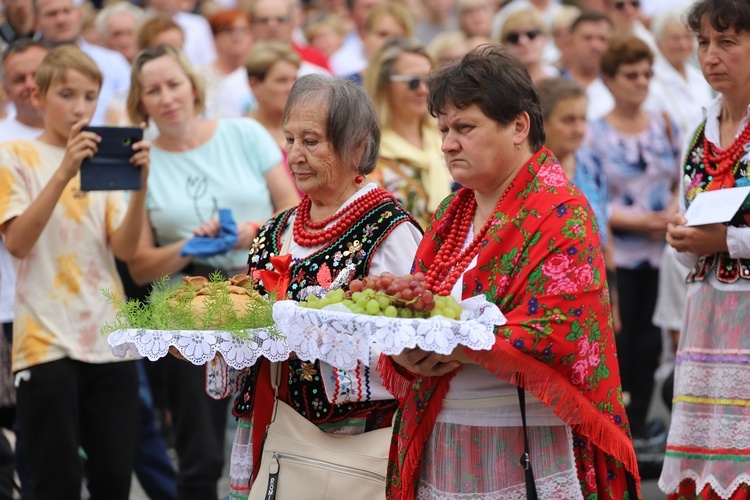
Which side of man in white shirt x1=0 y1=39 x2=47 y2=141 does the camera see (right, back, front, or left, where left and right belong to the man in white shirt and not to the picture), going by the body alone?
front

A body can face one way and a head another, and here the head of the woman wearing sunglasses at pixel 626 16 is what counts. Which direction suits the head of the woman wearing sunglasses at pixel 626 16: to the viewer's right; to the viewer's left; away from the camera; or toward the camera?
toward the camera

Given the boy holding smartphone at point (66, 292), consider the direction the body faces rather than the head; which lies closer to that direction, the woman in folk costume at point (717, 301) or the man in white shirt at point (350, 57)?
the woman in folk costume

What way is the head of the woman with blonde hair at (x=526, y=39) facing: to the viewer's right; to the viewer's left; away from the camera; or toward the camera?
toward the camera

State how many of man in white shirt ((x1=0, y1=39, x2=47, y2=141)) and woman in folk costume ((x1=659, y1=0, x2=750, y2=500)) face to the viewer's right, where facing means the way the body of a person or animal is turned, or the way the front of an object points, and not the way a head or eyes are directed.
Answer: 0

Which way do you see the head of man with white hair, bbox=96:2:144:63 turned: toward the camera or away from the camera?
toward the camera

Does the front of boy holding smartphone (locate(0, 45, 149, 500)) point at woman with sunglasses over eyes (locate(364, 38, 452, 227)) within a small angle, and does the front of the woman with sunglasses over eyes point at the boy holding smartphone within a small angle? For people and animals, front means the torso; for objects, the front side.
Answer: no

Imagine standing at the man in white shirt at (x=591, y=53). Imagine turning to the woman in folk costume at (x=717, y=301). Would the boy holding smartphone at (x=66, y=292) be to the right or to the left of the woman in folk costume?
right

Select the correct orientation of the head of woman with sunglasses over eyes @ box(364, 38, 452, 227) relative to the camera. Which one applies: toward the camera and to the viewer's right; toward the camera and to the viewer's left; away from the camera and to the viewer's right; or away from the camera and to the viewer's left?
toward the camera and to the viewer's right

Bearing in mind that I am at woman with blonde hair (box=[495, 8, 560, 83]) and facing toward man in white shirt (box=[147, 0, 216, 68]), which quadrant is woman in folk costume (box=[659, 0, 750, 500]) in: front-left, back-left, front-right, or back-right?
back-left

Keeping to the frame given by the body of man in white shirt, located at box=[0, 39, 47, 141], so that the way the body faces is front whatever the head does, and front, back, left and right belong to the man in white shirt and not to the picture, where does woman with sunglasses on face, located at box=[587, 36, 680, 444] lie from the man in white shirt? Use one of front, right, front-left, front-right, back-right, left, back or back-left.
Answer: left

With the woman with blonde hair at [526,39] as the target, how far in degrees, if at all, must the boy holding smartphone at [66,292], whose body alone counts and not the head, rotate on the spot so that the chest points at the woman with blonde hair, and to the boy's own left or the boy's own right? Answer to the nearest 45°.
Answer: approximately 90° to the boy's own left

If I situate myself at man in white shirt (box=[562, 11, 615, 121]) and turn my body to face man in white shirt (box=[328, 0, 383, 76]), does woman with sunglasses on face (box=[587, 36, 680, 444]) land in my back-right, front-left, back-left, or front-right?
back-left

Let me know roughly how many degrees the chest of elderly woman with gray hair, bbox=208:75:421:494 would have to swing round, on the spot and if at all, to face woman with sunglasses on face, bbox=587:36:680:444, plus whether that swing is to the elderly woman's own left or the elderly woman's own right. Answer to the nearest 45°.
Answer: approximately 180°

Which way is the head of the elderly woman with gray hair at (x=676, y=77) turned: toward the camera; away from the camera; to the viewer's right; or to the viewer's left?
toward the camera

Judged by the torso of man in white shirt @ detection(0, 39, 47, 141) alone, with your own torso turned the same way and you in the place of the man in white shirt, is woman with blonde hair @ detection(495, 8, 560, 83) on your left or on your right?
on your left

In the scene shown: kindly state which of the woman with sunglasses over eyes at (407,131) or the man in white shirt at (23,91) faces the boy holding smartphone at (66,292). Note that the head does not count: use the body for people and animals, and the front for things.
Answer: the man in white shirt

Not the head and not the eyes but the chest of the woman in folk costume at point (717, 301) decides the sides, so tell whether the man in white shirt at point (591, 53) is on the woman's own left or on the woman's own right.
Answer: on the woman's own right

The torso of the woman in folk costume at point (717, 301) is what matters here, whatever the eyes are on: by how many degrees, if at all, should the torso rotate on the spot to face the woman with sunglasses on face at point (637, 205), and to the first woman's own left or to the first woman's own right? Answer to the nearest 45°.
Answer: approximately 135° to the first woman's own right

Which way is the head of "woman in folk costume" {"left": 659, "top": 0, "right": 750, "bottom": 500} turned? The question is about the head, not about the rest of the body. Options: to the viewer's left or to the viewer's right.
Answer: to the viewer's left
